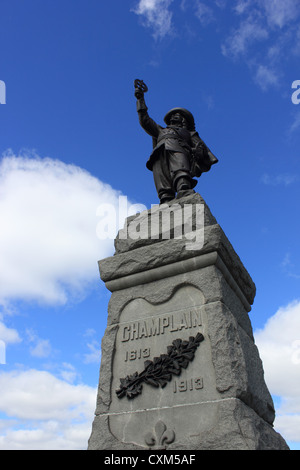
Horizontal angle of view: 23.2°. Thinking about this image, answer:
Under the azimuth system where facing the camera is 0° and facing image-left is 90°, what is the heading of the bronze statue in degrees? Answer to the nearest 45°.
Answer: approximately 0°
